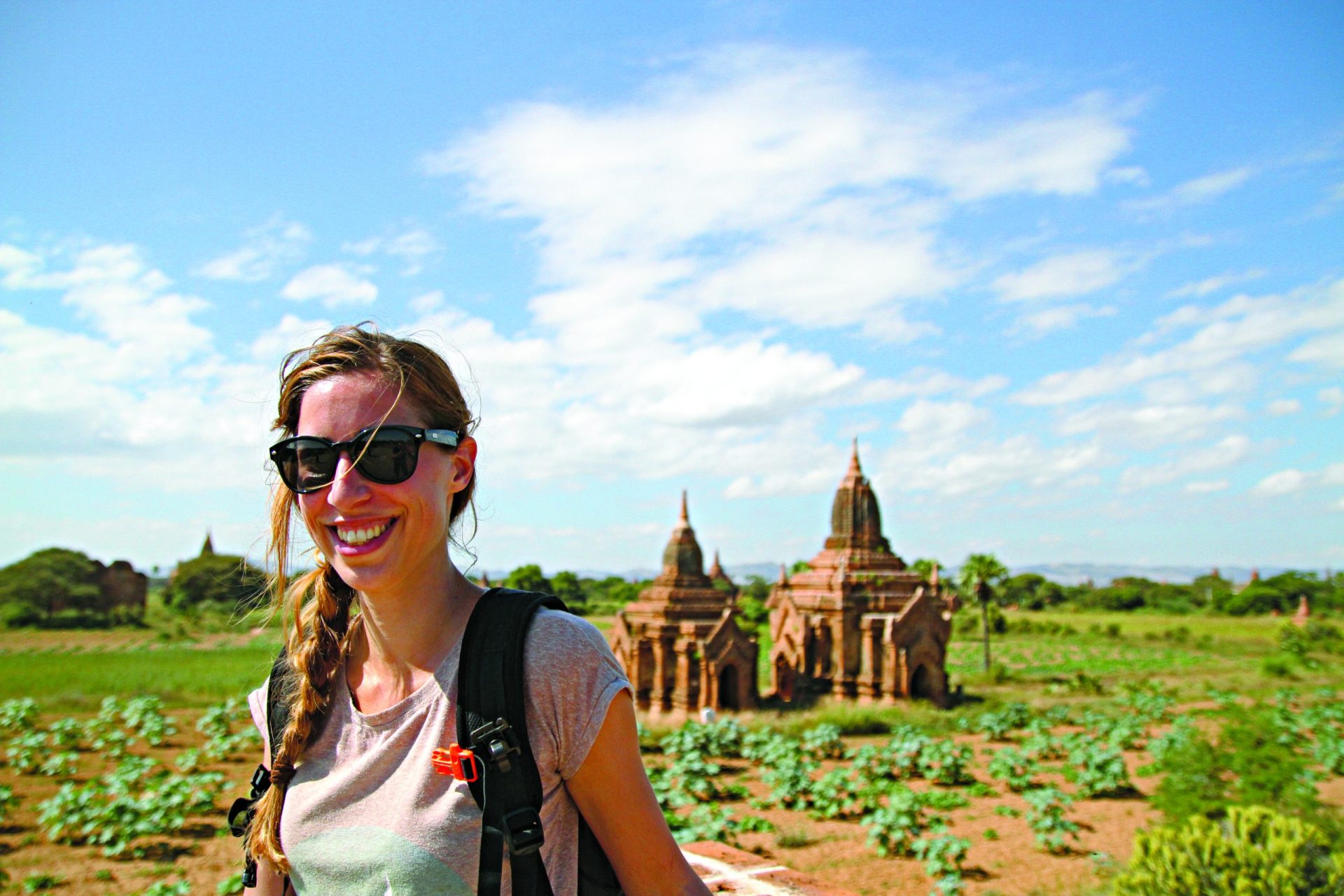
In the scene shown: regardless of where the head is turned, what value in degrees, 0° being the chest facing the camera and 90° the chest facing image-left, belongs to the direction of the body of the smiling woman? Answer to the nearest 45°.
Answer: approximately 45°

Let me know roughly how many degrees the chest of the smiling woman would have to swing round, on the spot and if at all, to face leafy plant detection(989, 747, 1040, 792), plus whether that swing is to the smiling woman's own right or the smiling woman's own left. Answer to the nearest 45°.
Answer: approximately 180°

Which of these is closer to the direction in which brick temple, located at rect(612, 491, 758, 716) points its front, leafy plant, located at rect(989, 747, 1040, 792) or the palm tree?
the leafy plant

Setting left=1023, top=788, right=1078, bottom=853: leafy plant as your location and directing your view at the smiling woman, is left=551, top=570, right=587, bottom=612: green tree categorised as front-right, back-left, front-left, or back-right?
back-right

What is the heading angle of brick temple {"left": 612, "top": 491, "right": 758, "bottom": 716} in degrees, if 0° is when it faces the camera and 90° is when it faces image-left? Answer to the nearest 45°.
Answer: approximately 315°

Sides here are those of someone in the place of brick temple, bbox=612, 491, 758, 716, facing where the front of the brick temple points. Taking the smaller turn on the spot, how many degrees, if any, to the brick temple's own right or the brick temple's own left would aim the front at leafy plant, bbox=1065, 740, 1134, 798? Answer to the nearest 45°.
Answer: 0° — it already faces it

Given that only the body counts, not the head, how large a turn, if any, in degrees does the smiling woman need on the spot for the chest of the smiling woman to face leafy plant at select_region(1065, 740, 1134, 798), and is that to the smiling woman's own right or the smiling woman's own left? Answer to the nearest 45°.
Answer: approximately 180°
